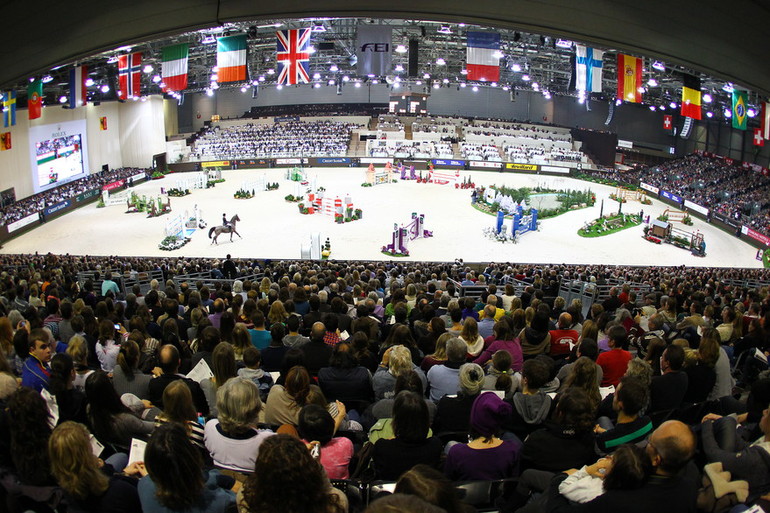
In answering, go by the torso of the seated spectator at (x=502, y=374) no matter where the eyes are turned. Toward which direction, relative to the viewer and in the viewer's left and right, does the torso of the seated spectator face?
facing away from the viewer

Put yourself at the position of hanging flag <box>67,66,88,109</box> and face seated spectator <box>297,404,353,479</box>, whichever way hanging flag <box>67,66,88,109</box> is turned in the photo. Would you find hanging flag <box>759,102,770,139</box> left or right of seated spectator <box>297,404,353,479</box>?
left

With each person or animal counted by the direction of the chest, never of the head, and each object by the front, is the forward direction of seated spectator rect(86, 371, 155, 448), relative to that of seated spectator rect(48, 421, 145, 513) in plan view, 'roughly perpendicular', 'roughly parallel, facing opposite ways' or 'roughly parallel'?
roughly parallel

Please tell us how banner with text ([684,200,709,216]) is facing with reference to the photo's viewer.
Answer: facing the viewer and to the left of the viewer

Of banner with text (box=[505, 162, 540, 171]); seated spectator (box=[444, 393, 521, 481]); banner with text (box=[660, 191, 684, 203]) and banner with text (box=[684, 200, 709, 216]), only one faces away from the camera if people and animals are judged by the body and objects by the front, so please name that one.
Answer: the seated spectator

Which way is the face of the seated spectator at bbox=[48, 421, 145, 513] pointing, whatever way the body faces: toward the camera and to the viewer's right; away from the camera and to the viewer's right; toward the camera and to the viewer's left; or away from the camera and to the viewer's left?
away from the camera and to the viewer's right

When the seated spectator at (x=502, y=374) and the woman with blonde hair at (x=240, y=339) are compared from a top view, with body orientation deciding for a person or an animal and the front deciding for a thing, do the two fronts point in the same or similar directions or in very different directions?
same or similar directions

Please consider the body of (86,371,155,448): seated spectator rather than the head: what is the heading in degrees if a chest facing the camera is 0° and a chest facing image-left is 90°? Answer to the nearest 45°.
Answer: approximately 225°

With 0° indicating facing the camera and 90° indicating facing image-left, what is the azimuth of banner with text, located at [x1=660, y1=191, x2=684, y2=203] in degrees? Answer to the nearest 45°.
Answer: approximately 45°

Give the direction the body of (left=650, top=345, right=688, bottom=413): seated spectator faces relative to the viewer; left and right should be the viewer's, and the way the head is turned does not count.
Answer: facing away from the viewer and to the left of the viewer

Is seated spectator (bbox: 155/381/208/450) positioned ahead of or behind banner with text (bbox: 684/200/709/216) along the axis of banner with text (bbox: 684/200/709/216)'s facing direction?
ahead

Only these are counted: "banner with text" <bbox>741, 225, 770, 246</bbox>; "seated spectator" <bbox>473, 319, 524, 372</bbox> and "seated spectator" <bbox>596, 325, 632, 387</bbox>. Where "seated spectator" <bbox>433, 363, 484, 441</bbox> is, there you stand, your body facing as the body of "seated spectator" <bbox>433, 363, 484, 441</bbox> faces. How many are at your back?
0

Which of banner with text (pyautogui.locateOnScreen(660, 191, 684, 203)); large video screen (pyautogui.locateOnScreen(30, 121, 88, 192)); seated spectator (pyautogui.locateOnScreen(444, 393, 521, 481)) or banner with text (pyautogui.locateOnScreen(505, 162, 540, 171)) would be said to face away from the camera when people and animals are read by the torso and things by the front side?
the seated spectator

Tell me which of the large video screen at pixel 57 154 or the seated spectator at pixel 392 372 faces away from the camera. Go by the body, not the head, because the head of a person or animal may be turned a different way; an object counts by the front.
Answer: the seated spectator

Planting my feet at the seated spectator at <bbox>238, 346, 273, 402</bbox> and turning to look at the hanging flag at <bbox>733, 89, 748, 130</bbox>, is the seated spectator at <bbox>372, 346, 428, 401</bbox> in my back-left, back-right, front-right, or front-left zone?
front-right

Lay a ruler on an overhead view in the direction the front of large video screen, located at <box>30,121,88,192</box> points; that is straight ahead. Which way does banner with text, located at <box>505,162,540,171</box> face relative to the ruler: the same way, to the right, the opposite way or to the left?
to the right

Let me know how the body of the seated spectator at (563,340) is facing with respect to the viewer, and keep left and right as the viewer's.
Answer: facing away from the viewer
